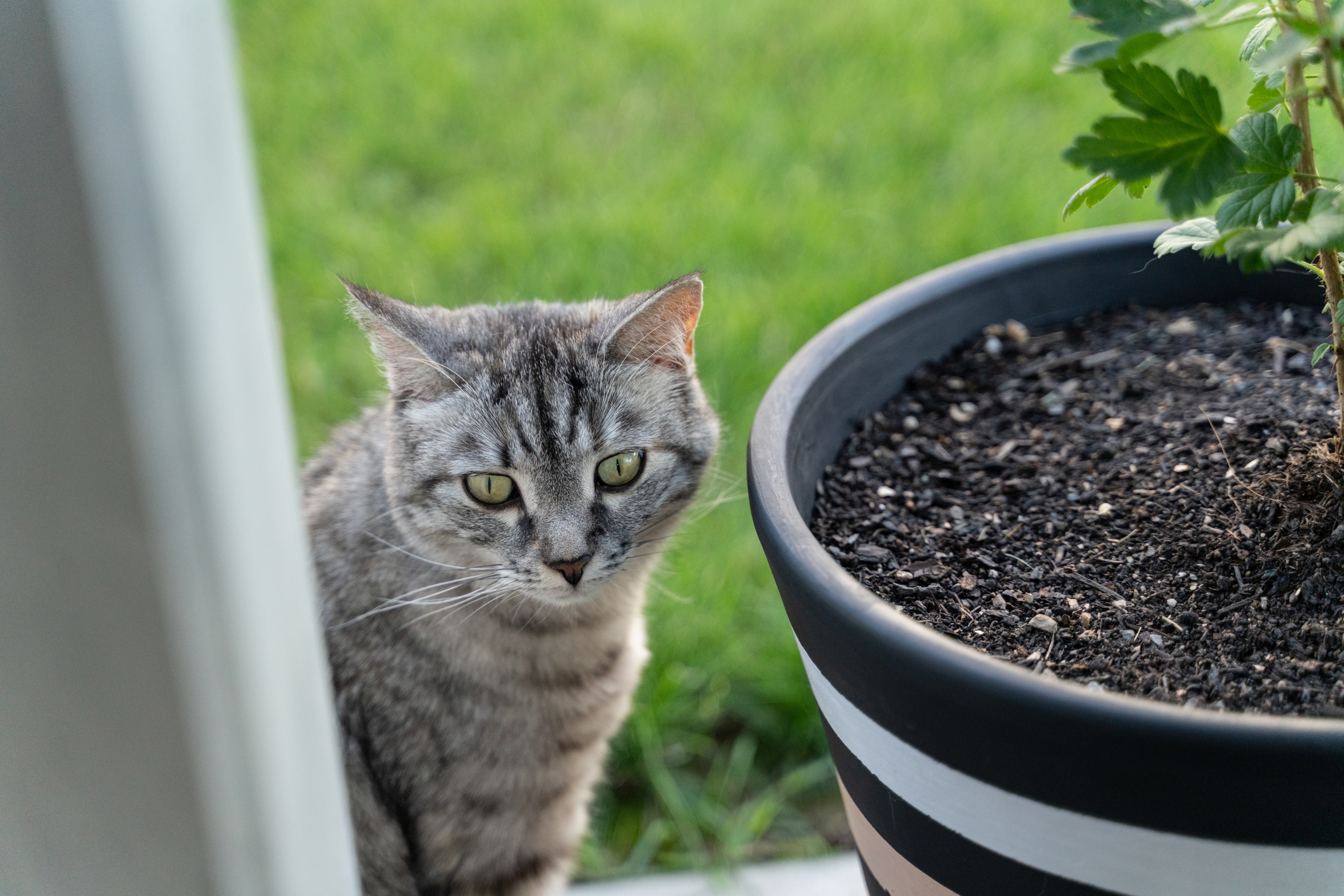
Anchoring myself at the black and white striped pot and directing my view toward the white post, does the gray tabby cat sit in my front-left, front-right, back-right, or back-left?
front-right

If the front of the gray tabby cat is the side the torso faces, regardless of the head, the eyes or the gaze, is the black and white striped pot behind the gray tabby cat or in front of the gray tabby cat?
in front

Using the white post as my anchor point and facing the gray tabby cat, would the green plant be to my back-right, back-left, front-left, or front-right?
front-right

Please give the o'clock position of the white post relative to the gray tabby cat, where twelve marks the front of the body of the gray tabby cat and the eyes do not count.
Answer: The white post is roughly at 2 o'clock from the gray tabby cat.

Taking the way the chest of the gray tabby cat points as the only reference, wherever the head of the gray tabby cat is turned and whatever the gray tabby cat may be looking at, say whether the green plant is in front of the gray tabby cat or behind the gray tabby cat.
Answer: in front
